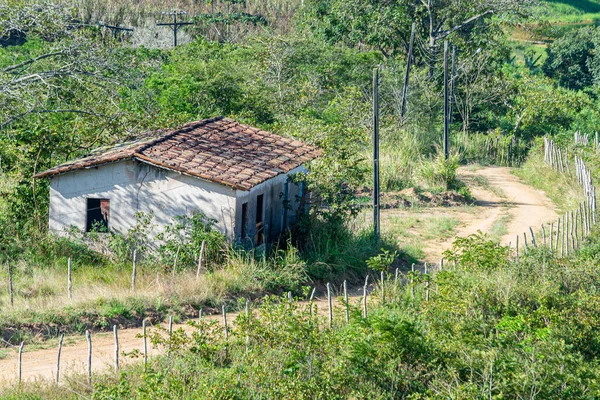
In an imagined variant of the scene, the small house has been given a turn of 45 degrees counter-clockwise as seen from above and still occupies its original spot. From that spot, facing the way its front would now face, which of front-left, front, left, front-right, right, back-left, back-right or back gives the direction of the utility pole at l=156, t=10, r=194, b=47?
left

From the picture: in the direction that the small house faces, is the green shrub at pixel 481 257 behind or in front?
in front

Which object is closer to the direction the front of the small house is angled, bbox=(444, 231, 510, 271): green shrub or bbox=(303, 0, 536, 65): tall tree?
the green shrub

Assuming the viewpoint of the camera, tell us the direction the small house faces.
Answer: facing the viewer and to the right of the viewer

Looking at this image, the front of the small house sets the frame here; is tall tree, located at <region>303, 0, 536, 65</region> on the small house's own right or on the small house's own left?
on the small house's own left
